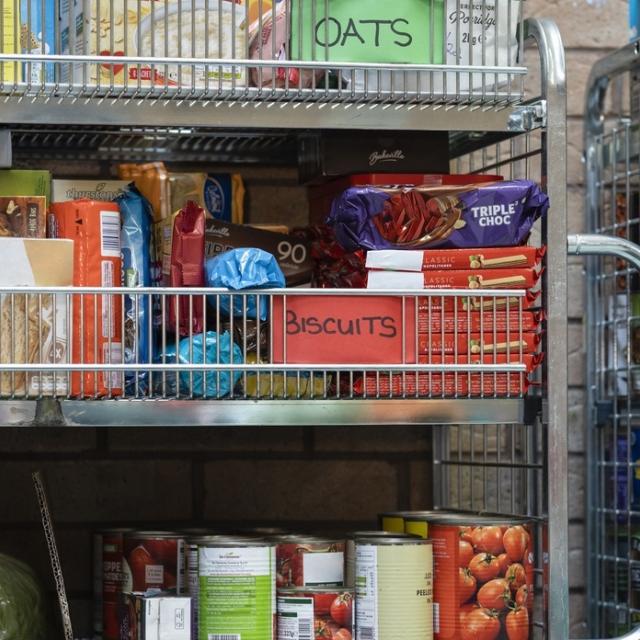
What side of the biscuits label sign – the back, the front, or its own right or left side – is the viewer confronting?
front

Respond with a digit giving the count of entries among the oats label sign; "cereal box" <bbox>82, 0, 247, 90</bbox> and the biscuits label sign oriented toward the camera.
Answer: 3

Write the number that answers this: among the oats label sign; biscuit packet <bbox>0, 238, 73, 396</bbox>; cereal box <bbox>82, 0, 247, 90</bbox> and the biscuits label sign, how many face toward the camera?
4

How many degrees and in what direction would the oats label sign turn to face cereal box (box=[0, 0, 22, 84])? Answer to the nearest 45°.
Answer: approximately 90° to its right

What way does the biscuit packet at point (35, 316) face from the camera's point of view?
toward the camera

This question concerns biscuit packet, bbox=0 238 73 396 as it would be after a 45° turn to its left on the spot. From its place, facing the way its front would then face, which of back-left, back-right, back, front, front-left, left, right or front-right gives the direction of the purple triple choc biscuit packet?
front-left

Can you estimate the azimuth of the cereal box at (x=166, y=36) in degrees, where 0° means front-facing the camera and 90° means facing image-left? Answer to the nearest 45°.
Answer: approximately 0°

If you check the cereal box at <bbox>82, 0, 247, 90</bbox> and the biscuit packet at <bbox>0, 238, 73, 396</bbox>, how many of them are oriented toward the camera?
2

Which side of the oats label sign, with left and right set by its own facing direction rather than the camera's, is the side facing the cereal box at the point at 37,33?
right
